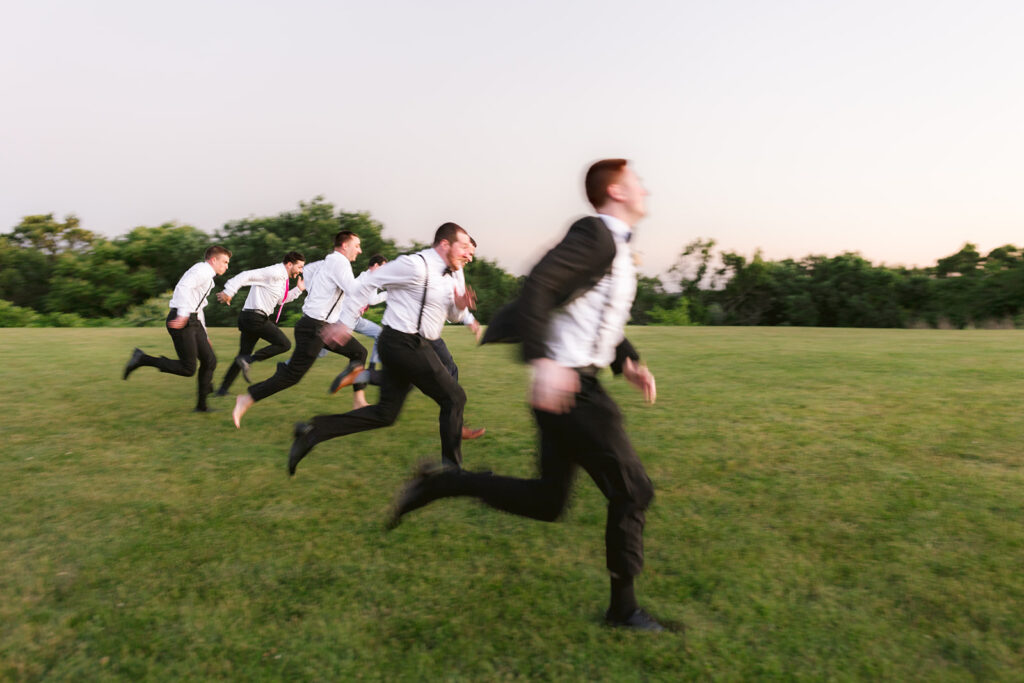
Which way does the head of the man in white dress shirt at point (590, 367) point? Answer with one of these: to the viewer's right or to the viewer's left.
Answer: to the viewer's right

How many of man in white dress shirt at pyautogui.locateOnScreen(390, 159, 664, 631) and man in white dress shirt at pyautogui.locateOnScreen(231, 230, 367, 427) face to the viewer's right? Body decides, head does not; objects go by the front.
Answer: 2

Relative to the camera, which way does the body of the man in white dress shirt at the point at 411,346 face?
to the viewer's right

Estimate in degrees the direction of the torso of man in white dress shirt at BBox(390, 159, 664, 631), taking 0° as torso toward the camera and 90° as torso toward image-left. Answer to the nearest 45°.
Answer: approximately 270°

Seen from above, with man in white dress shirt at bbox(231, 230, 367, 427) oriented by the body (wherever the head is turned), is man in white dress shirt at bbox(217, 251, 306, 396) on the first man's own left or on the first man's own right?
on the first man's own left

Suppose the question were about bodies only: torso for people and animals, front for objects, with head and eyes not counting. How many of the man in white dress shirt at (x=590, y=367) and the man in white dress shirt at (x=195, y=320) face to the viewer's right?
2

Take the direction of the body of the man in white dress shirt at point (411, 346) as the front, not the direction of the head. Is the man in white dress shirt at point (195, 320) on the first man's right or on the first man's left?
on the first man's left

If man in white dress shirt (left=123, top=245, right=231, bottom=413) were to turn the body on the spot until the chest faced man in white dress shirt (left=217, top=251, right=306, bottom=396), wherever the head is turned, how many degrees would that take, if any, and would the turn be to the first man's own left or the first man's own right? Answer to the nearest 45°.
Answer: approximately 45° to the first man's own left

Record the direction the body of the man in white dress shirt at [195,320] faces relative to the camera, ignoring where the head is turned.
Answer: to the viewer's right

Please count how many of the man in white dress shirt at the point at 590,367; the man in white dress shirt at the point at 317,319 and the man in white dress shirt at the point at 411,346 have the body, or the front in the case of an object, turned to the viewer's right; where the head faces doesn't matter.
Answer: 3

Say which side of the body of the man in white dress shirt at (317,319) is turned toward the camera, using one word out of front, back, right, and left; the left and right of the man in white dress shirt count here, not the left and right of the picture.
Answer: right
